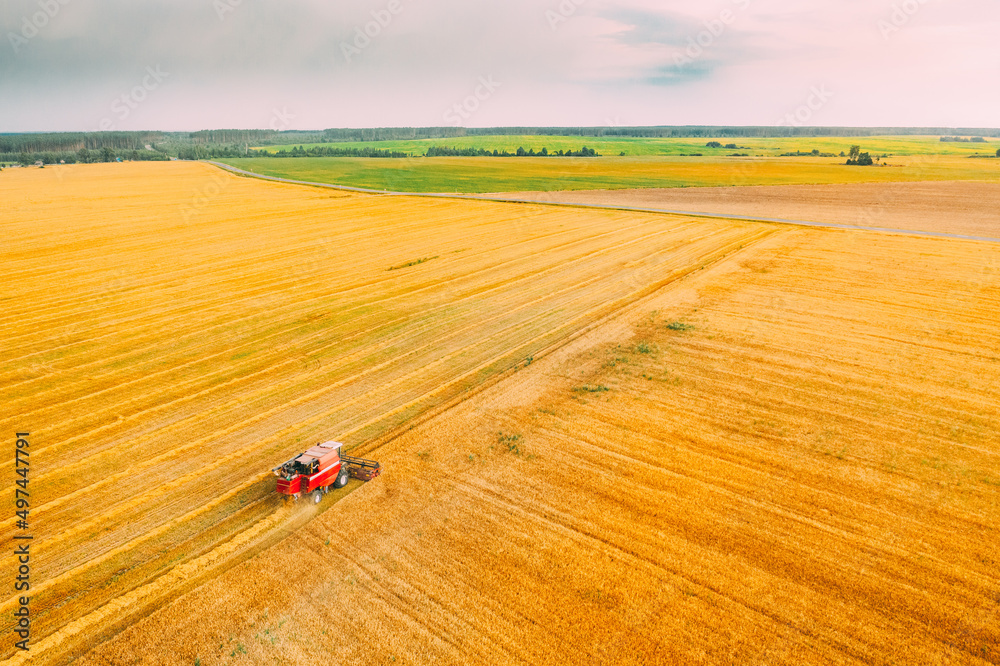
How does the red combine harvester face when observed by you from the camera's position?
facing away from the viewer and to the right of the viewer
